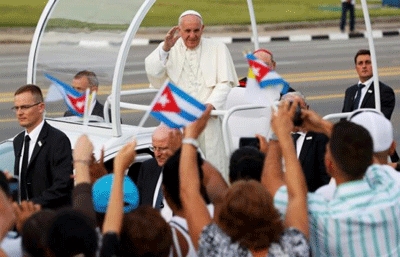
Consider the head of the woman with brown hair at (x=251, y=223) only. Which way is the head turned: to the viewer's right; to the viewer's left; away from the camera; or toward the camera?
away from the camera

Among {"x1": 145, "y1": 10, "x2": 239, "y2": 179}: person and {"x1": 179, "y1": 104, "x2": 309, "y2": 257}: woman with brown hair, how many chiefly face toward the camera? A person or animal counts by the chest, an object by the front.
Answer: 1

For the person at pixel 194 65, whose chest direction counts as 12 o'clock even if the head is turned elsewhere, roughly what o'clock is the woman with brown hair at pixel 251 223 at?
The woman with brown hair is roughly at 12 o'clock from the person.

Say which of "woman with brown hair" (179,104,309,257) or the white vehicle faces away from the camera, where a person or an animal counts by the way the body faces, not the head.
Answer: the woman with brown hair

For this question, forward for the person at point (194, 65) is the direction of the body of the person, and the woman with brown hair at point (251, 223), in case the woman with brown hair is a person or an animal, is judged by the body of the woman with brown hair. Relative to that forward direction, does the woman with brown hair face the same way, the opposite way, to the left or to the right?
the opposite way

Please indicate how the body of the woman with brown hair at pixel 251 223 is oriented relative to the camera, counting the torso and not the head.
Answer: away from the camera

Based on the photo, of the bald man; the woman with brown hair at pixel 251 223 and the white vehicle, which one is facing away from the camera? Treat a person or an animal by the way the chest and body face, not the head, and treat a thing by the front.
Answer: the woman with brown hair

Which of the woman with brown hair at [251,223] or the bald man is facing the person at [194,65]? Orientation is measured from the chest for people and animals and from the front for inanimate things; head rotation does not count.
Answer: the woman with brown hair

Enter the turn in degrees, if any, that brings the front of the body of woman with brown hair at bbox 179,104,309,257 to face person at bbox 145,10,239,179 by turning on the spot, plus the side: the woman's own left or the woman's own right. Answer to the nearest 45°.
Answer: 0° — they already face them

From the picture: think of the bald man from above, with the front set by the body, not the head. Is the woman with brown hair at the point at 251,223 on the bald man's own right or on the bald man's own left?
on the bald man's own left
